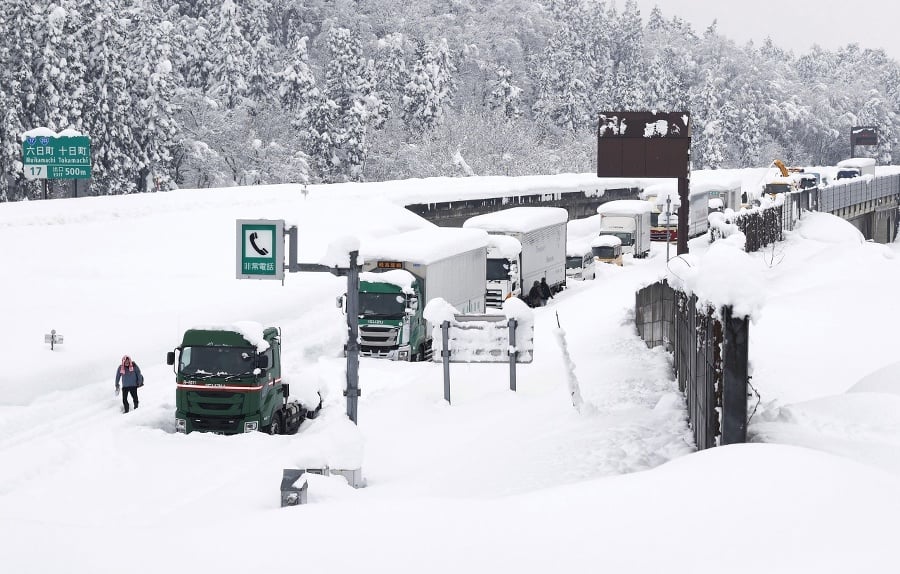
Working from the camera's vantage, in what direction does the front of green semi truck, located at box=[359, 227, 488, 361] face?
facing the viewer and to the left of the viewer

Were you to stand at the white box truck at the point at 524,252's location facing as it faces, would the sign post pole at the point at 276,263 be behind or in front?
in front

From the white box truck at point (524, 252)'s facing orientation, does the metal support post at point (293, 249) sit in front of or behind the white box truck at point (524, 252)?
in front

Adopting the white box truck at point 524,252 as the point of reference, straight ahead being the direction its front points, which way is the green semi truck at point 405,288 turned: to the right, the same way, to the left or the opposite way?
the same way

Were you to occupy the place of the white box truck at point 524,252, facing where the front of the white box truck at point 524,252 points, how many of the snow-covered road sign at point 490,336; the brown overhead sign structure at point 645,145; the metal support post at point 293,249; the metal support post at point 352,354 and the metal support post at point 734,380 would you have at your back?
1

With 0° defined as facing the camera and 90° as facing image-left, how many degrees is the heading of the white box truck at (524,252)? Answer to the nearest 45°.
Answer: approximately 45°
